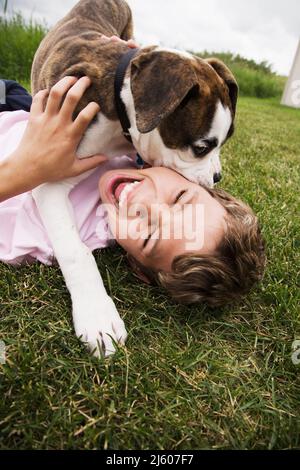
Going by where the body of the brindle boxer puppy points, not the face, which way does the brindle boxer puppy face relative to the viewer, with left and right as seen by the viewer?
facing the viewer and to the right of the viewer
